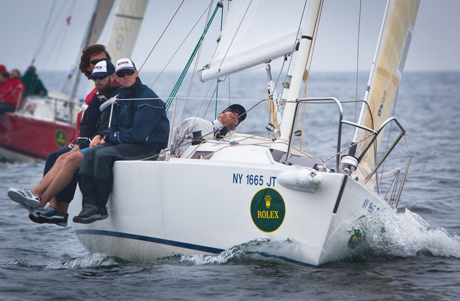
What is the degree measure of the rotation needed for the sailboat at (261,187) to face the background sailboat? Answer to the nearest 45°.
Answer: approximately 180°

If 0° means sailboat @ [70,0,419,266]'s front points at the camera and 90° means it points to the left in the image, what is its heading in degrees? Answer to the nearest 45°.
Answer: approximately 315°

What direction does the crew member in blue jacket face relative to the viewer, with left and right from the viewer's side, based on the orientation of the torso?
facing the viewer and to the left of the viewer

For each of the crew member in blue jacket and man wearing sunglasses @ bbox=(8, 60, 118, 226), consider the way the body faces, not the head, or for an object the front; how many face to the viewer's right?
0

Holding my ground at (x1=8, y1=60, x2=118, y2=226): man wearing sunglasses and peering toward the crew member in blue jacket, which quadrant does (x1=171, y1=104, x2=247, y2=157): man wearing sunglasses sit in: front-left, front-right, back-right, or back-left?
front-left

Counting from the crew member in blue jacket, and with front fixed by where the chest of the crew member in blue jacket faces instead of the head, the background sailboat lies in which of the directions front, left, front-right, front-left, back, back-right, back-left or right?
back-right

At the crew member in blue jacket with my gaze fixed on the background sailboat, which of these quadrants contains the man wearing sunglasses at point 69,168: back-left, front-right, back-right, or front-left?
front-left

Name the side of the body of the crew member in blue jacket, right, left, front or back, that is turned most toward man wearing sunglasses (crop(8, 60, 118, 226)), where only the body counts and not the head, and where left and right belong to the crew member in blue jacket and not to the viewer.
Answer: right

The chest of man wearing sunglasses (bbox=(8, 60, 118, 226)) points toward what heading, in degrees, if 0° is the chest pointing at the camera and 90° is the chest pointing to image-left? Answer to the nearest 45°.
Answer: approximately 45°

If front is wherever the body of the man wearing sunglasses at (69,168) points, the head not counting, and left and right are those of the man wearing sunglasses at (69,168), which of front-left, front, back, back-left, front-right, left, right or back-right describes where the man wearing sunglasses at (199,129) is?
back-left

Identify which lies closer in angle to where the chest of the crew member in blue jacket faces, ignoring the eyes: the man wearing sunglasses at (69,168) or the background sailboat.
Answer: the man wearing sunglasses
